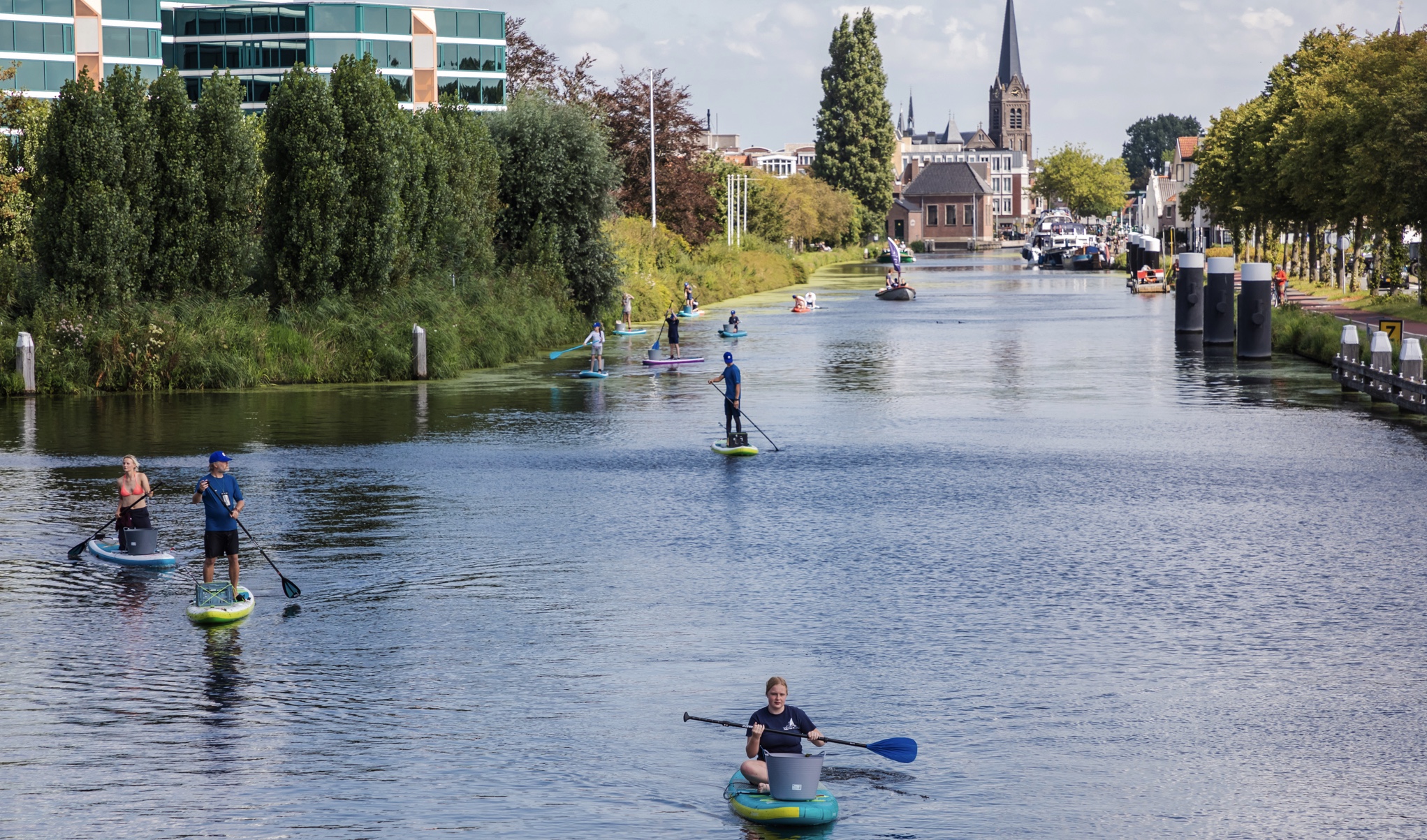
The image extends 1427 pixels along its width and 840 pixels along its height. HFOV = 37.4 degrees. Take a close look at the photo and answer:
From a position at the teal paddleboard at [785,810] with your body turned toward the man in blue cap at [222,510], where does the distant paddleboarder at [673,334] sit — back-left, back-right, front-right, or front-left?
front-right

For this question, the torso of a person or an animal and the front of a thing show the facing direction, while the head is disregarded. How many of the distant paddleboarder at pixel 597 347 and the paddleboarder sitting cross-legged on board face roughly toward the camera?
2

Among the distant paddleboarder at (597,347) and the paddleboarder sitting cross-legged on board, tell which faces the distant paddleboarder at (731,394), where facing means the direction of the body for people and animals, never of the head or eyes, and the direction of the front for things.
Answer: the distant paddleboarder at (597,347)

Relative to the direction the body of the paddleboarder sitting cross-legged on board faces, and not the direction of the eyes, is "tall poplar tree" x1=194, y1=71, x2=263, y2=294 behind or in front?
behind

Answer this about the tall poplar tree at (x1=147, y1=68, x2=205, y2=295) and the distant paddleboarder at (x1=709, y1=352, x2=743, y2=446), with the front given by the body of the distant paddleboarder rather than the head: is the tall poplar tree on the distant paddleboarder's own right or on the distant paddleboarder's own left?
on the distant paddleboarder's own right

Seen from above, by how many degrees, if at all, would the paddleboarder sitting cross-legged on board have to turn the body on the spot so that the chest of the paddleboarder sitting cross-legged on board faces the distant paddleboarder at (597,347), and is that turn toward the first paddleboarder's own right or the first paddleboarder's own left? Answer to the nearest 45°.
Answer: approximately 180°

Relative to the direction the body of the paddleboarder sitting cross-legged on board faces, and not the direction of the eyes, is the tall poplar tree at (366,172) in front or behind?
behind

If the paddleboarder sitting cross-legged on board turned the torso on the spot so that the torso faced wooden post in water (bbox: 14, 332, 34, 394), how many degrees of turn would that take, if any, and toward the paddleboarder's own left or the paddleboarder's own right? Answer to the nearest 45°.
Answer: approximately 135° to the paddleboarder's own right

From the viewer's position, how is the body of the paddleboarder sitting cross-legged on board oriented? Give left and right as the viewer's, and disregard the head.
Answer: facing the viewer

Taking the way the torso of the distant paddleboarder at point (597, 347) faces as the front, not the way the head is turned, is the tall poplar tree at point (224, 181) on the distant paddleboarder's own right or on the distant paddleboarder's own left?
on the distant paddleboarder's own right

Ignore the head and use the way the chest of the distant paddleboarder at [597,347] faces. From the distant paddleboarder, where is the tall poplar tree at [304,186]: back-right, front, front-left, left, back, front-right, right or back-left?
right

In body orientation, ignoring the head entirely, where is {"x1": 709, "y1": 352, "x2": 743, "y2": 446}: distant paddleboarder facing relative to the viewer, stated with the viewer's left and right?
facing the viewer and to the left of the viewer

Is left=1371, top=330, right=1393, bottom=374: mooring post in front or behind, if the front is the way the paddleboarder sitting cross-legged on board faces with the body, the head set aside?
behind

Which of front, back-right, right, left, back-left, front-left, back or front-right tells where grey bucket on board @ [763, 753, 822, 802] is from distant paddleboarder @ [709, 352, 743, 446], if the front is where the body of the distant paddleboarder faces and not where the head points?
front-left

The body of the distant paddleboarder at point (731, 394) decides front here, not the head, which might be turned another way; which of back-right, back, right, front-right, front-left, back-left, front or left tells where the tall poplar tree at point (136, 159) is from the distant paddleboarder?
right

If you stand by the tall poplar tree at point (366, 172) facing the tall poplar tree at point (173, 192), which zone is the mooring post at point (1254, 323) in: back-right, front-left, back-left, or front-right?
back-left

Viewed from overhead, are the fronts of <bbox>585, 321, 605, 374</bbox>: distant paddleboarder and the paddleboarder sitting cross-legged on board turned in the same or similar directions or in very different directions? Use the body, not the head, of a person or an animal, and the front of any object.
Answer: same or similar directions

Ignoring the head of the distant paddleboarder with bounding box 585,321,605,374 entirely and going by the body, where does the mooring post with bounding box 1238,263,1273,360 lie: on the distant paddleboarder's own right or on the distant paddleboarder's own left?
on the distant paddleboarder's own left
